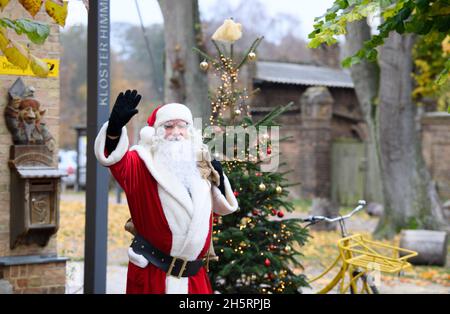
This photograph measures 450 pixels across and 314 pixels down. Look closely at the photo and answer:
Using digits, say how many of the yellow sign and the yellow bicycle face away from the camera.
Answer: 0

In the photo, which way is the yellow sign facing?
toward the camera

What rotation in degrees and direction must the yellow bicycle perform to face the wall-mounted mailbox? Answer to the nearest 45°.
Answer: approximately 135° to its right

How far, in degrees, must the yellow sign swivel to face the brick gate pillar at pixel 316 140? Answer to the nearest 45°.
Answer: approximately 135° to its left

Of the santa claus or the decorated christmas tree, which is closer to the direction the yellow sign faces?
the santa claus

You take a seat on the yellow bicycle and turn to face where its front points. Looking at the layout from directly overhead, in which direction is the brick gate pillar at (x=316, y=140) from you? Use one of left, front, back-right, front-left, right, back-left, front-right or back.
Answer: back-left

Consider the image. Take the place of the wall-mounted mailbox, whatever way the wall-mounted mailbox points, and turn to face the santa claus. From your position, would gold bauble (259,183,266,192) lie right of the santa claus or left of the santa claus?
left

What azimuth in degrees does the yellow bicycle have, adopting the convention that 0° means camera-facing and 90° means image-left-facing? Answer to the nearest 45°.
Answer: approximately 315°

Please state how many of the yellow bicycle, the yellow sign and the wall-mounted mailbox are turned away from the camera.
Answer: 0
